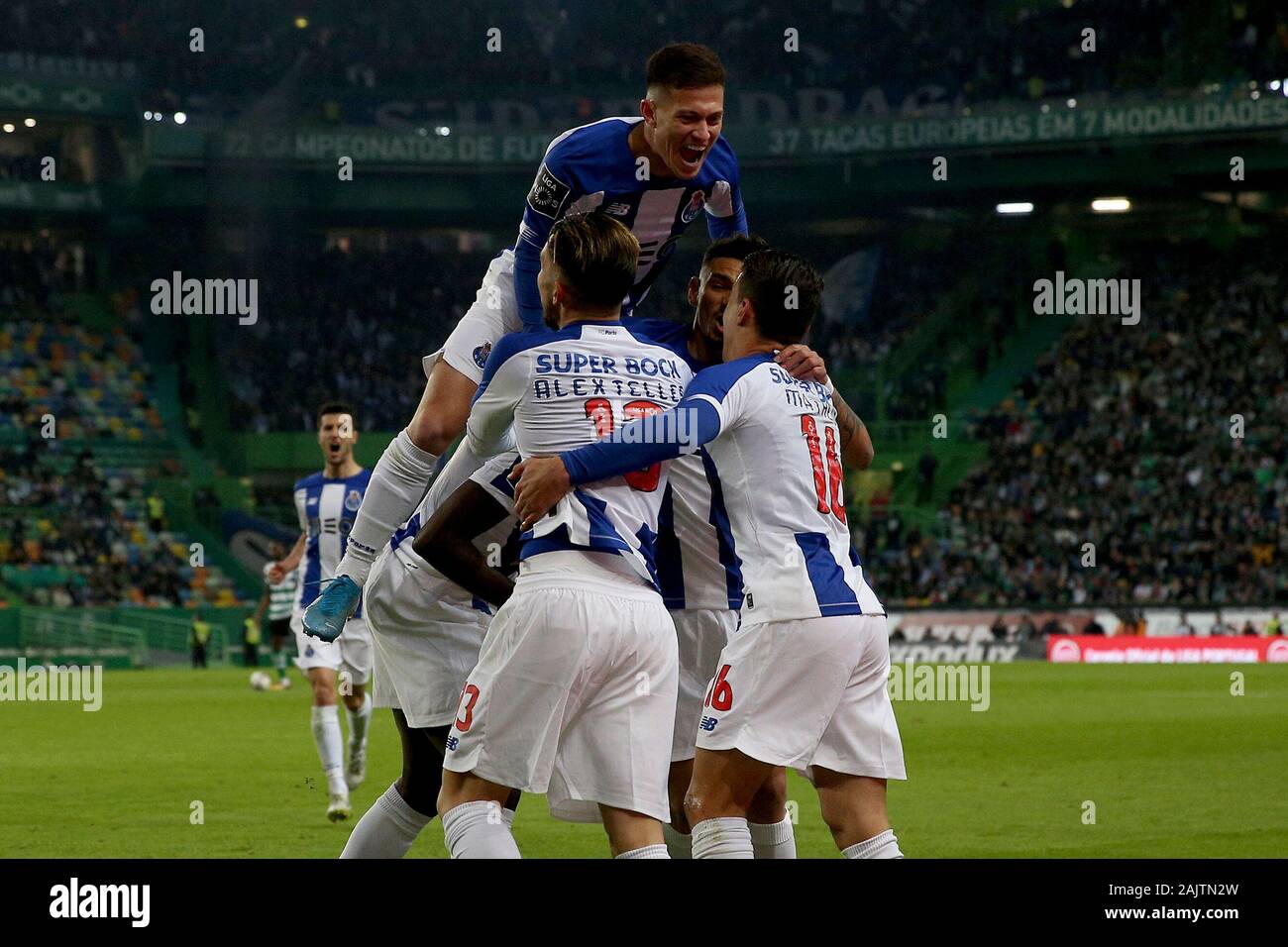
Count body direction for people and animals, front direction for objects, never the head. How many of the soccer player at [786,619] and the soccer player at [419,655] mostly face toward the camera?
0

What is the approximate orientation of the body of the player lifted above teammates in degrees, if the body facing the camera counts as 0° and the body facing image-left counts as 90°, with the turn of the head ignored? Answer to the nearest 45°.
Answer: approximately 315°

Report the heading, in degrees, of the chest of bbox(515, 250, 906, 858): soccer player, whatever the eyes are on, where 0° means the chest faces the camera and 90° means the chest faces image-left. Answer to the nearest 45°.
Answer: approximately 135°

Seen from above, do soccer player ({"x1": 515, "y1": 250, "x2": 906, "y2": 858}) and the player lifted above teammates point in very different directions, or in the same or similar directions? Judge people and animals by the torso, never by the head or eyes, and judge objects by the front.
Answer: very different directions

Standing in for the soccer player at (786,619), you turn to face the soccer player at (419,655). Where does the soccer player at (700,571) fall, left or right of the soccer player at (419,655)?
right

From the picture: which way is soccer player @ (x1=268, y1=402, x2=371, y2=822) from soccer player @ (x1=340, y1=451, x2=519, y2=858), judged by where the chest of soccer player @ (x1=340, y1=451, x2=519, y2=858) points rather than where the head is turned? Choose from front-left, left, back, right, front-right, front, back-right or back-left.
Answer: left

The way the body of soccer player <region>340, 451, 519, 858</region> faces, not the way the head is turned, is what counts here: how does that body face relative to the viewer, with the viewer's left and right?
facing to the right of the viewer

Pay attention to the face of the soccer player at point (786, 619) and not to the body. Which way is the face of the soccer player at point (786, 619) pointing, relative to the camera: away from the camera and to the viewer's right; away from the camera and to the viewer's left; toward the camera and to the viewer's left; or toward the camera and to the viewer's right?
away from the camera and to the viewer's left

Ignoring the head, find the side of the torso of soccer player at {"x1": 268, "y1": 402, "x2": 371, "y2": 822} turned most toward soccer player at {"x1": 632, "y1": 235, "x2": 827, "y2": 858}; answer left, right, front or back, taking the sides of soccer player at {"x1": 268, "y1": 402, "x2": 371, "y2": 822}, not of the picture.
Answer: front
